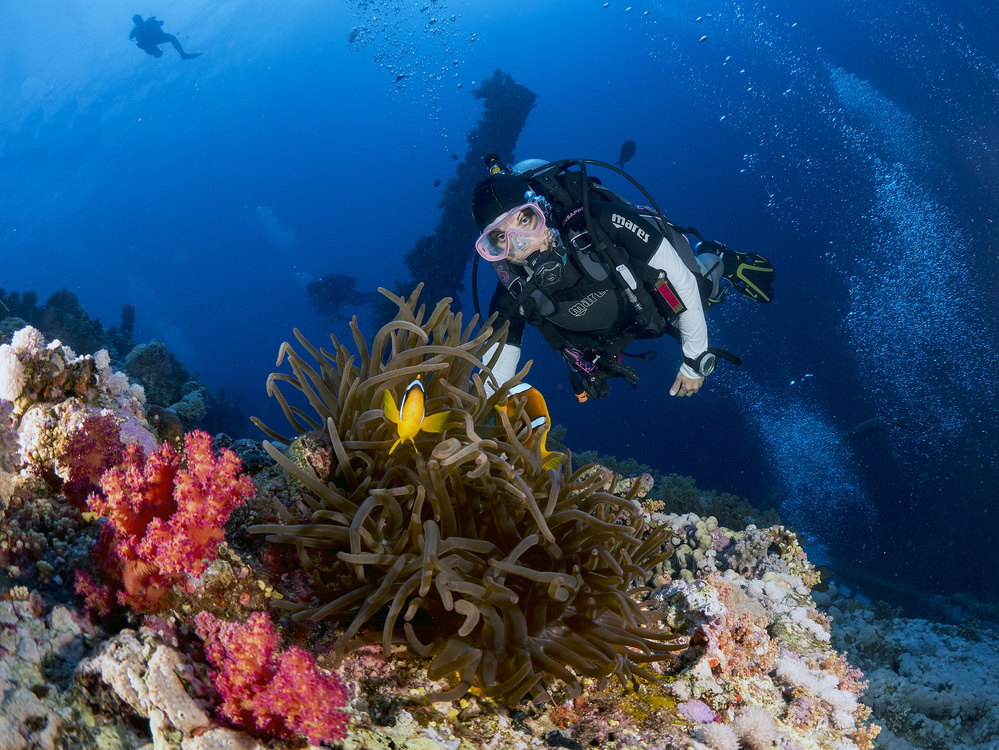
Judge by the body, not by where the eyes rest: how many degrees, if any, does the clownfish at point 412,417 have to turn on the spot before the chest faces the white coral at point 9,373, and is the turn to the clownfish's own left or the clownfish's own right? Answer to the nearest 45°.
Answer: approximately 135° to the clownfish's own right

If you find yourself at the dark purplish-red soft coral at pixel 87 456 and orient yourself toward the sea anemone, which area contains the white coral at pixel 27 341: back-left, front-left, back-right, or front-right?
back-left

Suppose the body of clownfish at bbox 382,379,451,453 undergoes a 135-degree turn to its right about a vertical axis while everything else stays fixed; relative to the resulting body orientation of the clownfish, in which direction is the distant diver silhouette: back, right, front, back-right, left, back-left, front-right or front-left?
front-right

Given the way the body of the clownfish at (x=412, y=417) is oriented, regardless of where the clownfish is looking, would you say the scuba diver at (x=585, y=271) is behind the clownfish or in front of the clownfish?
behind

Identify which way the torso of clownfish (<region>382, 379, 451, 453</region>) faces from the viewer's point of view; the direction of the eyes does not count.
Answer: toward the camera
